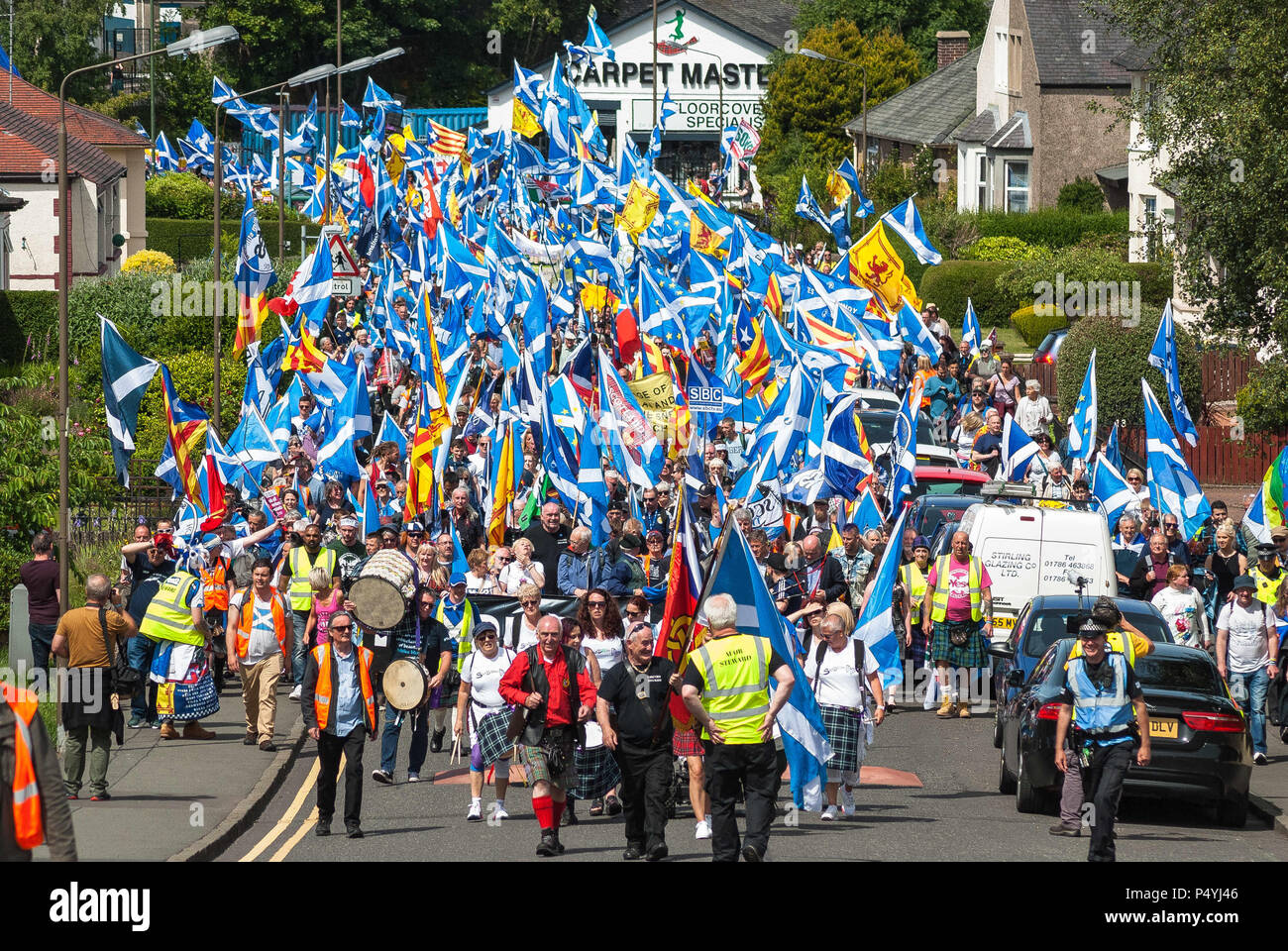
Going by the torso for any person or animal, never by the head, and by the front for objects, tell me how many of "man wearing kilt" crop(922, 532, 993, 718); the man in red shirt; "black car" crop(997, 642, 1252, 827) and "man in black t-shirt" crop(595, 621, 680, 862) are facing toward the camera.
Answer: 3

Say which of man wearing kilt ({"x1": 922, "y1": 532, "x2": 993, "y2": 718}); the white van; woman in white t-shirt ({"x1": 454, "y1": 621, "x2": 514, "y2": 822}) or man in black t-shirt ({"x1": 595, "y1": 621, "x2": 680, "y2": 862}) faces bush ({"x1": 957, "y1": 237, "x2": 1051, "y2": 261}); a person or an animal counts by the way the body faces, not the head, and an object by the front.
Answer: the white van

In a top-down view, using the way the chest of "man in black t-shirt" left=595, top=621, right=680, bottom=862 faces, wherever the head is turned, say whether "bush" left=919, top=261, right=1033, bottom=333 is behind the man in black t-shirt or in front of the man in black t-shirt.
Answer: behind

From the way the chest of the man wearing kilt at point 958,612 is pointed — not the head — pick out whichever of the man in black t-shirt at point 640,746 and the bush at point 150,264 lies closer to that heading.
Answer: the man in black t-shirt

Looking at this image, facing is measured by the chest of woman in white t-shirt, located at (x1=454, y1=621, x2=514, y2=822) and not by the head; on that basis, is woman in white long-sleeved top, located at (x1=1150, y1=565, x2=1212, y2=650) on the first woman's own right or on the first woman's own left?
on the first woman's own left

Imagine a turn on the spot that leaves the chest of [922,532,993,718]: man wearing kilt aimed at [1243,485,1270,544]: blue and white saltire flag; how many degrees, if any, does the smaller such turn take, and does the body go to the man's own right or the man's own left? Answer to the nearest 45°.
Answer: approximately 135° to the man's own left

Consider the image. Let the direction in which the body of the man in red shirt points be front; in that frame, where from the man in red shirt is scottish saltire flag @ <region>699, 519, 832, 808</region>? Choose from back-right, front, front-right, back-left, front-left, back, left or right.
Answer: left

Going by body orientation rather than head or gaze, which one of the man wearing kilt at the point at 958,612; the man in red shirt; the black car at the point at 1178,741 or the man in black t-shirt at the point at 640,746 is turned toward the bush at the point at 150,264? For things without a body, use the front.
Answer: the black car

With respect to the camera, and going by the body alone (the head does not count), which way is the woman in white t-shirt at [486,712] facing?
toward the camera

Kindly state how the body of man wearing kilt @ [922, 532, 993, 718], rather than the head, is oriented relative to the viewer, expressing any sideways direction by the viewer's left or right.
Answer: facing the viewer

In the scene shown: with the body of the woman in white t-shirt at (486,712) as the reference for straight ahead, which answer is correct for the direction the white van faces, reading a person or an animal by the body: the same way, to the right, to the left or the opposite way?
the opposite way

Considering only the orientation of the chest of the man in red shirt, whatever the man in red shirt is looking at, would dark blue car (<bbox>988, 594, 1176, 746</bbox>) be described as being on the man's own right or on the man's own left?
on the man's own left

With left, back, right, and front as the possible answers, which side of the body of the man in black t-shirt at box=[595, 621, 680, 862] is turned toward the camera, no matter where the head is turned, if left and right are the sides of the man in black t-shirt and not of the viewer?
front

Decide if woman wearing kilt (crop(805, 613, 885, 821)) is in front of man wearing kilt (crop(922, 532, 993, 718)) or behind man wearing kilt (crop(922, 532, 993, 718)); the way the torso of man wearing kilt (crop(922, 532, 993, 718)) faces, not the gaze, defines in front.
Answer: in front

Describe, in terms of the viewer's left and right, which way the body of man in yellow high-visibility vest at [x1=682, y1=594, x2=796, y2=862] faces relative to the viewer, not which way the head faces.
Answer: facing away from the viewer

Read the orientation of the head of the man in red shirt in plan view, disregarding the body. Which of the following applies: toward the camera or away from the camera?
toward the camera

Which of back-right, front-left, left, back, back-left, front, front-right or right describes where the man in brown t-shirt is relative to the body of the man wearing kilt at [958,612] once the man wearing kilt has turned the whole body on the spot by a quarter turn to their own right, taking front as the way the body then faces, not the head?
front-left

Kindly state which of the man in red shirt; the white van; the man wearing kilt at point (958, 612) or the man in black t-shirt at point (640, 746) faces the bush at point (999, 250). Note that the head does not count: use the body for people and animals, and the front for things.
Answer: the white van

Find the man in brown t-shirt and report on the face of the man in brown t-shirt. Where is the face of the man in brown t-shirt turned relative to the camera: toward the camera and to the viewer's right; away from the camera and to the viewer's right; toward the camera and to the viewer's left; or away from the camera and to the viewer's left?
away from the camera and to the viewer's right

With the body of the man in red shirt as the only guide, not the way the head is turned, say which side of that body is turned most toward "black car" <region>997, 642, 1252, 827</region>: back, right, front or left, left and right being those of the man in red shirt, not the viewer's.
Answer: left

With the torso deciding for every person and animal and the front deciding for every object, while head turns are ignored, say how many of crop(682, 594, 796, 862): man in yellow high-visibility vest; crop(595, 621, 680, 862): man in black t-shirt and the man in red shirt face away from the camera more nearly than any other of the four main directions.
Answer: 1
